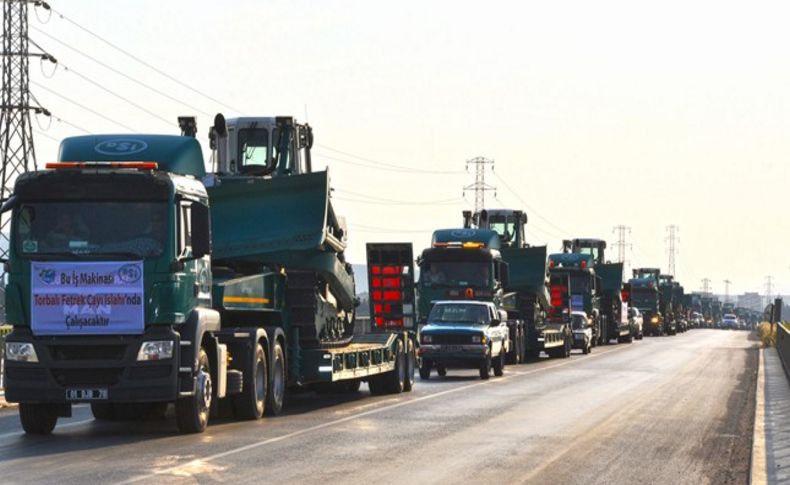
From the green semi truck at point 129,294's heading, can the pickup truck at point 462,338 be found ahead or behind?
behind

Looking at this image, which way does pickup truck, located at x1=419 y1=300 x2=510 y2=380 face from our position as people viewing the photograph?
facing the viewer

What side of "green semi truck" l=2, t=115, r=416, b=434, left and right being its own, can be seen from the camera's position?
front

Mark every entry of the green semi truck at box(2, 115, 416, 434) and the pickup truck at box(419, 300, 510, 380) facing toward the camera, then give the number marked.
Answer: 2

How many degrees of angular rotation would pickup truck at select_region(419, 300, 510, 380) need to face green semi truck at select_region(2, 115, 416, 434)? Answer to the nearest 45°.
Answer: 0° — it already faces it

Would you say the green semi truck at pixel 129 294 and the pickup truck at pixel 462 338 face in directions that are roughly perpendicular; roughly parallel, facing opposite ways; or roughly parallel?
roughly parallel
